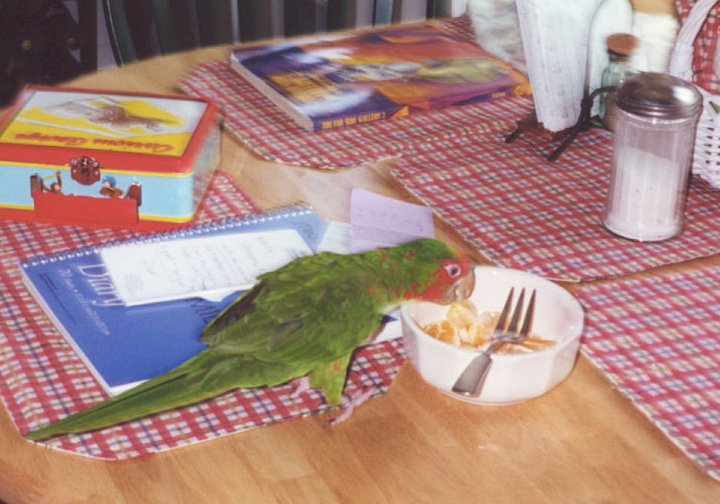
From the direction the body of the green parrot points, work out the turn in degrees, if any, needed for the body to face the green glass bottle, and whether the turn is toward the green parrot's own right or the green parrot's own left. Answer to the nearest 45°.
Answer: approximately 45° to the green parrot's own left

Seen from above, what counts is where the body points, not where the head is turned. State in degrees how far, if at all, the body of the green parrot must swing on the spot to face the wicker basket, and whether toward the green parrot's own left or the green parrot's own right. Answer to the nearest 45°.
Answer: approximately 45° to the green parrot's own left

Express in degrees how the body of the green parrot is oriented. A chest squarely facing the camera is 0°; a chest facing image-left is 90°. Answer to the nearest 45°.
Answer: approximately 270°
